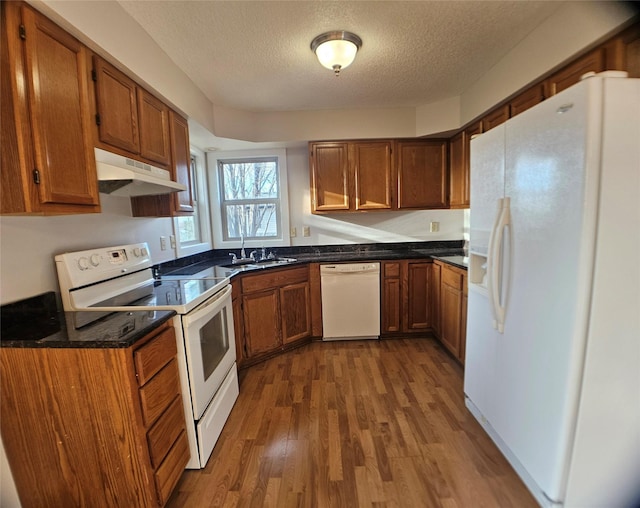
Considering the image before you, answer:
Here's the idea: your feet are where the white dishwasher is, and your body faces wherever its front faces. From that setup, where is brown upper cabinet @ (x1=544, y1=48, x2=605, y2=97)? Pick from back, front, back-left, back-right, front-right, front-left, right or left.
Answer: front-left

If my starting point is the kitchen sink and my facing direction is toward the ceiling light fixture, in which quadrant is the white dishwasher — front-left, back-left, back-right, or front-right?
front-left

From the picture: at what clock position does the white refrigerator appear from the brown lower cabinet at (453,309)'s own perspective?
The white refrigerator is roughly at 10 o'clock from the brown lower cabinet.

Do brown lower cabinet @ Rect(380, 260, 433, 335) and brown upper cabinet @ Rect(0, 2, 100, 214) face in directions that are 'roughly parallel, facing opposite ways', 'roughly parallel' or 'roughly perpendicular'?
roughly perpendicular

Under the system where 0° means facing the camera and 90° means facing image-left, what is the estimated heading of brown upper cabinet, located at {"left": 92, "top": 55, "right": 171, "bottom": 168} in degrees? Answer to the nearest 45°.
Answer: approximately 315°

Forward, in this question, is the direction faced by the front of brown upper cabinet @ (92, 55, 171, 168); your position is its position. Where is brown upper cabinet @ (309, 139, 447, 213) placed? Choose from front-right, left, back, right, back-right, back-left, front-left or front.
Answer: front-left

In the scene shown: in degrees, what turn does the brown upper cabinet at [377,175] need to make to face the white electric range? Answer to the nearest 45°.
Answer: approximately 45° to its right

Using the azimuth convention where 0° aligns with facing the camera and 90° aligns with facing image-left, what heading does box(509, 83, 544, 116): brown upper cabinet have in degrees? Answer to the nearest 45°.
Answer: approximately 45°

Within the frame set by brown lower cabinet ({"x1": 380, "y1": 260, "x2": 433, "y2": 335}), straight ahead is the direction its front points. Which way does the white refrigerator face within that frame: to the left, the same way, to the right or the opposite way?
to the right

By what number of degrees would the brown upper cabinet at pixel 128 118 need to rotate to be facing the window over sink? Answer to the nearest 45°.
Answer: approximately 90° to its left

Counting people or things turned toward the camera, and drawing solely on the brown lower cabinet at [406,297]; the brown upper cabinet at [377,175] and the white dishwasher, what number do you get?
3

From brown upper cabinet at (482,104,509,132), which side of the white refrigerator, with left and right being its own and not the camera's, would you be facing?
right

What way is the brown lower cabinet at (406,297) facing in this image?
toward the camera

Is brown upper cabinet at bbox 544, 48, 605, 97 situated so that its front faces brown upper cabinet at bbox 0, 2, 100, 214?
yes

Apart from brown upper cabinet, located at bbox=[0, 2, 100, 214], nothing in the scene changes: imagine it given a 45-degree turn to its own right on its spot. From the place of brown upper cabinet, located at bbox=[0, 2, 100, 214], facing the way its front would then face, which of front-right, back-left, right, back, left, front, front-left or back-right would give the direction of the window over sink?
back-left

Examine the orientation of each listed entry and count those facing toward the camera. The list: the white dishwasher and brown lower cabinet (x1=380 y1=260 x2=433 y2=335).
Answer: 2

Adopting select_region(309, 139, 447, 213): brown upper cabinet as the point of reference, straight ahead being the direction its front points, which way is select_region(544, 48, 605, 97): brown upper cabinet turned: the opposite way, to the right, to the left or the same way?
to the right

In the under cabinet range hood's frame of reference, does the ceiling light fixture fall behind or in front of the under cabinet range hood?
in front

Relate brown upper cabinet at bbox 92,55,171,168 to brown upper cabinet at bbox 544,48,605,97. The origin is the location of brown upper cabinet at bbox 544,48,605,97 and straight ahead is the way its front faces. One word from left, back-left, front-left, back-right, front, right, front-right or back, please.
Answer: front

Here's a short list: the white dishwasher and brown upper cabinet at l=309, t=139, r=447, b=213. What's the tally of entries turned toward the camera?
2

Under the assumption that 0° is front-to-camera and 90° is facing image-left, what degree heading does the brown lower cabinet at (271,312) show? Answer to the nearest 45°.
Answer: approximately 315°

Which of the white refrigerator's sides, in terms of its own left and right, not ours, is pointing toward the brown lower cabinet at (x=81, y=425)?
front
